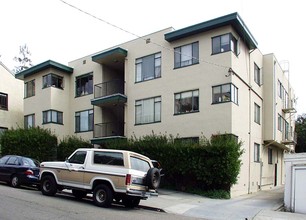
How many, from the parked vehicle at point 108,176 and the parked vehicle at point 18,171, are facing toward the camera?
0

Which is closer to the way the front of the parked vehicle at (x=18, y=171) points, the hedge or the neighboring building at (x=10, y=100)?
the neighboring building

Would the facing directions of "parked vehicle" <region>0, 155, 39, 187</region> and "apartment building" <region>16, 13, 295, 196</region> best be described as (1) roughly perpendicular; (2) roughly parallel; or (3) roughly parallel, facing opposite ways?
roughly perpendicular

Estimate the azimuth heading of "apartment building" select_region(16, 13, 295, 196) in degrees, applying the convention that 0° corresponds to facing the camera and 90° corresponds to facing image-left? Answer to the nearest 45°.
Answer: approximately 45°

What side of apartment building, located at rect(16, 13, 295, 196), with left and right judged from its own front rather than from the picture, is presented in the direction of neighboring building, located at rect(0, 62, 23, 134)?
right

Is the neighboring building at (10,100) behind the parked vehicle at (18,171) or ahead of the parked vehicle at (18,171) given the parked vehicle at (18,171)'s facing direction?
ahead

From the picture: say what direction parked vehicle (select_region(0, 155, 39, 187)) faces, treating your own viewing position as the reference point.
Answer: facing away from the viewer and to the left of the viewer

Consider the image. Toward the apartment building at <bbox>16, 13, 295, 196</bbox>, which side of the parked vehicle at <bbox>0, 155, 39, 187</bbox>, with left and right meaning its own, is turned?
right

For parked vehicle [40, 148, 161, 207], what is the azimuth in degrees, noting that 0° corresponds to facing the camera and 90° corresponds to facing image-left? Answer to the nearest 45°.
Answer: approximately 135°
